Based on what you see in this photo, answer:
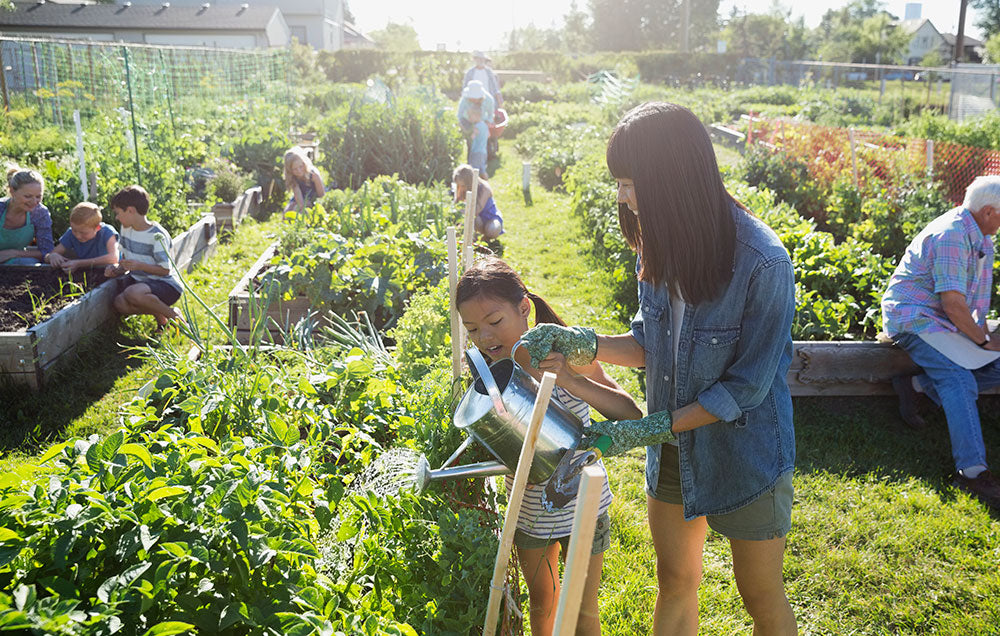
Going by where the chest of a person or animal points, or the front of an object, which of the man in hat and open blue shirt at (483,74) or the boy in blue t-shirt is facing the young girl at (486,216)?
the man in hat and open blue shirt

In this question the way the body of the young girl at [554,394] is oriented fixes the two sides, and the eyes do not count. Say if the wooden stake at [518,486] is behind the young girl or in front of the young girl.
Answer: in front

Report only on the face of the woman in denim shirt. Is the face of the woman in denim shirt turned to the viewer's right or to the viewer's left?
to the viewer's left

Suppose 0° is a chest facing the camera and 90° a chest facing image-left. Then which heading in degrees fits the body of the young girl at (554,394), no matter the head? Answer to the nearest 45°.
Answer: approximately 45°

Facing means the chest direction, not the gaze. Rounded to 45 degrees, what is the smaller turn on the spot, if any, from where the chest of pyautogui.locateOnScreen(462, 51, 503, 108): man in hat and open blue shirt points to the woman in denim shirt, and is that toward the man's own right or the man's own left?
0° — they already face them

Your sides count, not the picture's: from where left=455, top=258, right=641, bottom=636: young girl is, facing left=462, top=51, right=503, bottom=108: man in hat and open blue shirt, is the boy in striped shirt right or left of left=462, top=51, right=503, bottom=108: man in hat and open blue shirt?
left

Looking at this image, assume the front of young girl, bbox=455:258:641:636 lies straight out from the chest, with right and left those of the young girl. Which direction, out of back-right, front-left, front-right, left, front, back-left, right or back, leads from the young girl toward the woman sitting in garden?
right

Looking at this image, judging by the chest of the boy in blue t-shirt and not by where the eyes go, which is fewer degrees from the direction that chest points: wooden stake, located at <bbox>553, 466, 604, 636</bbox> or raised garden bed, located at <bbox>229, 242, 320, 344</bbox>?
the wooden stake

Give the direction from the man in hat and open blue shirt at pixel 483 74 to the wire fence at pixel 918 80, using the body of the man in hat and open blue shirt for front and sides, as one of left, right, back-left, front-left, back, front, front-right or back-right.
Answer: back-left

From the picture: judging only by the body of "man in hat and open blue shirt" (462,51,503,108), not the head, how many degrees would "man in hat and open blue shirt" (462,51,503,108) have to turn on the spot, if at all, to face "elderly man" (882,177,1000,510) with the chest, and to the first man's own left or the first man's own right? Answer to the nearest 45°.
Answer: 0° — they already face them
